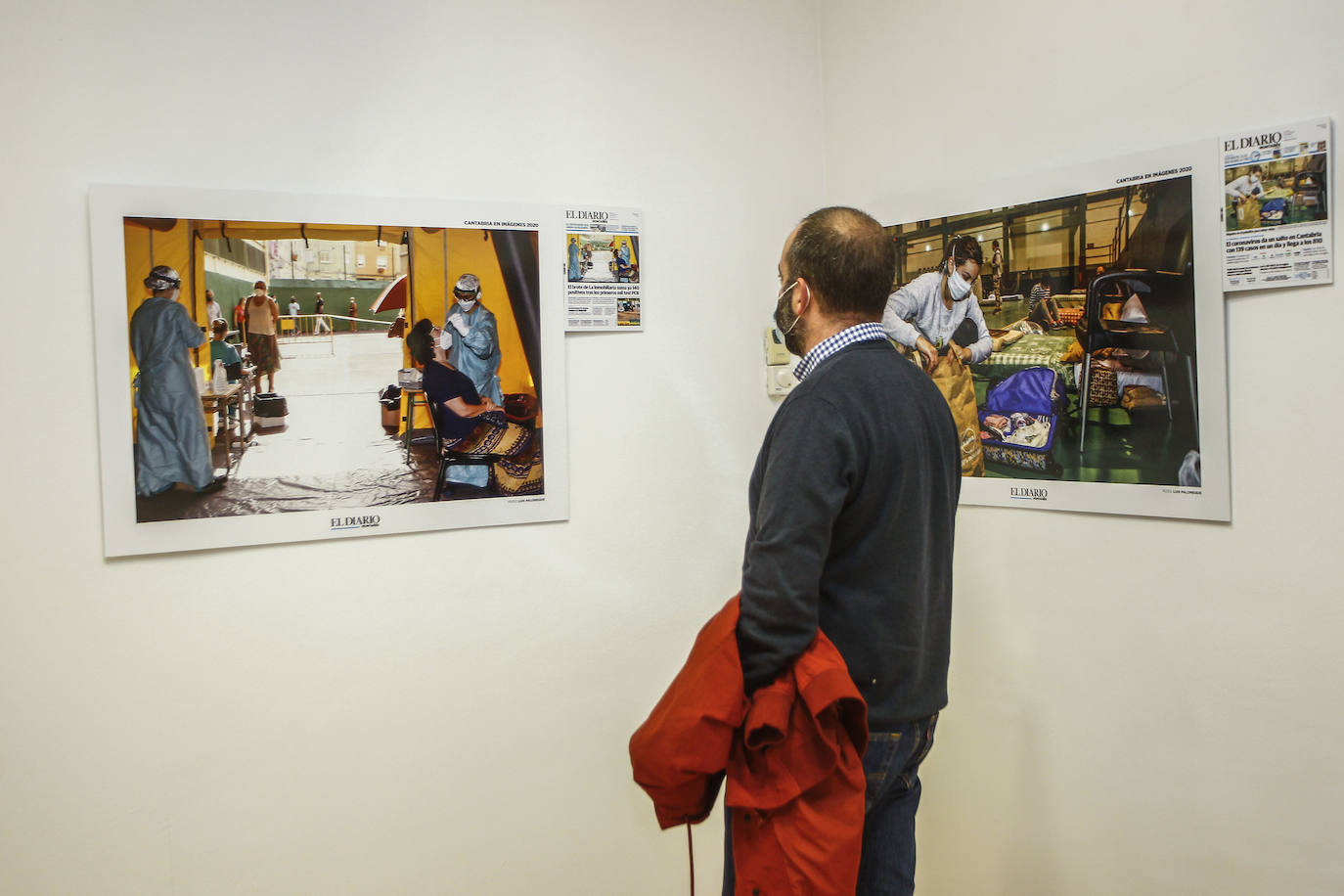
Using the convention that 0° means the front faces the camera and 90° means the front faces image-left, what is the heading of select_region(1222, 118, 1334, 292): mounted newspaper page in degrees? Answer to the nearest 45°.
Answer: approximately 45°

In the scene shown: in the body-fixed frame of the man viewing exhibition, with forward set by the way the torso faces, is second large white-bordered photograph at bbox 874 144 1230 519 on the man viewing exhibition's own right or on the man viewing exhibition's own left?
on the man viewing exhibition's own right

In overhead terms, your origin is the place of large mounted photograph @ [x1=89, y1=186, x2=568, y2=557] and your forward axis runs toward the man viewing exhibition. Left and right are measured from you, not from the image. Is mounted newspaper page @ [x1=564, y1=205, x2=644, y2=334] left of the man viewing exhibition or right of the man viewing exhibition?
left

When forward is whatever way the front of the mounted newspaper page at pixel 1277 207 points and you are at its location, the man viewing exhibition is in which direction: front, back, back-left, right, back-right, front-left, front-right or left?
front

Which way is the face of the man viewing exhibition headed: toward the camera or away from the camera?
away from the camera

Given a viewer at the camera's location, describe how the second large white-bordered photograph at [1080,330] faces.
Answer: facing the viewer and to the left of the viewer

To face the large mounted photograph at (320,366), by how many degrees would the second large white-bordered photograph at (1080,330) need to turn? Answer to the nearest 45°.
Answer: approximately 45° to its right

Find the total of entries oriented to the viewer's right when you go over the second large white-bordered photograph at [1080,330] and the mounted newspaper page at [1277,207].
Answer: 0

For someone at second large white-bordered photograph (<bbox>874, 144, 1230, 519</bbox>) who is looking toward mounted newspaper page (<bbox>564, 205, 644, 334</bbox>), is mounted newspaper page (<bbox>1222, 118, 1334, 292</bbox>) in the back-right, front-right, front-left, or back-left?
back-left

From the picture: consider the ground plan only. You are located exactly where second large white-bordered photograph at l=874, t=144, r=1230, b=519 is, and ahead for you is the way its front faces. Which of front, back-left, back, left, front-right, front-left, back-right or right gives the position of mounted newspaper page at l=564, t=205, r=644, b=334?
front-right

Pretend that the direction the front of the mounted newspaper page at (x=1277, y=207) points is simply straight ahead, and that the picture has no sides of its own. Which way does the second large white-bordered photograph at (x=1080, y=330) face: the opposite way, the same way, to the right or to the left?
the same way

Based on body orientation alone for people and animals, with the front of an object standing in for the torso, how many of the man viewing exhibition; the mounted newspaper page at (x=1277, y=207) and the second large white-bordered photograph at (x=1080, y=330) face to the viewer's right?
0

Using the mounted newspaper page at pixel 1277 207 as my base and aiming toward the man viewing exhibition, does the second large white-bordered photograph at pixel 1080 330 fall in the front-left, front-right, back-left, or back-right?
front-right
